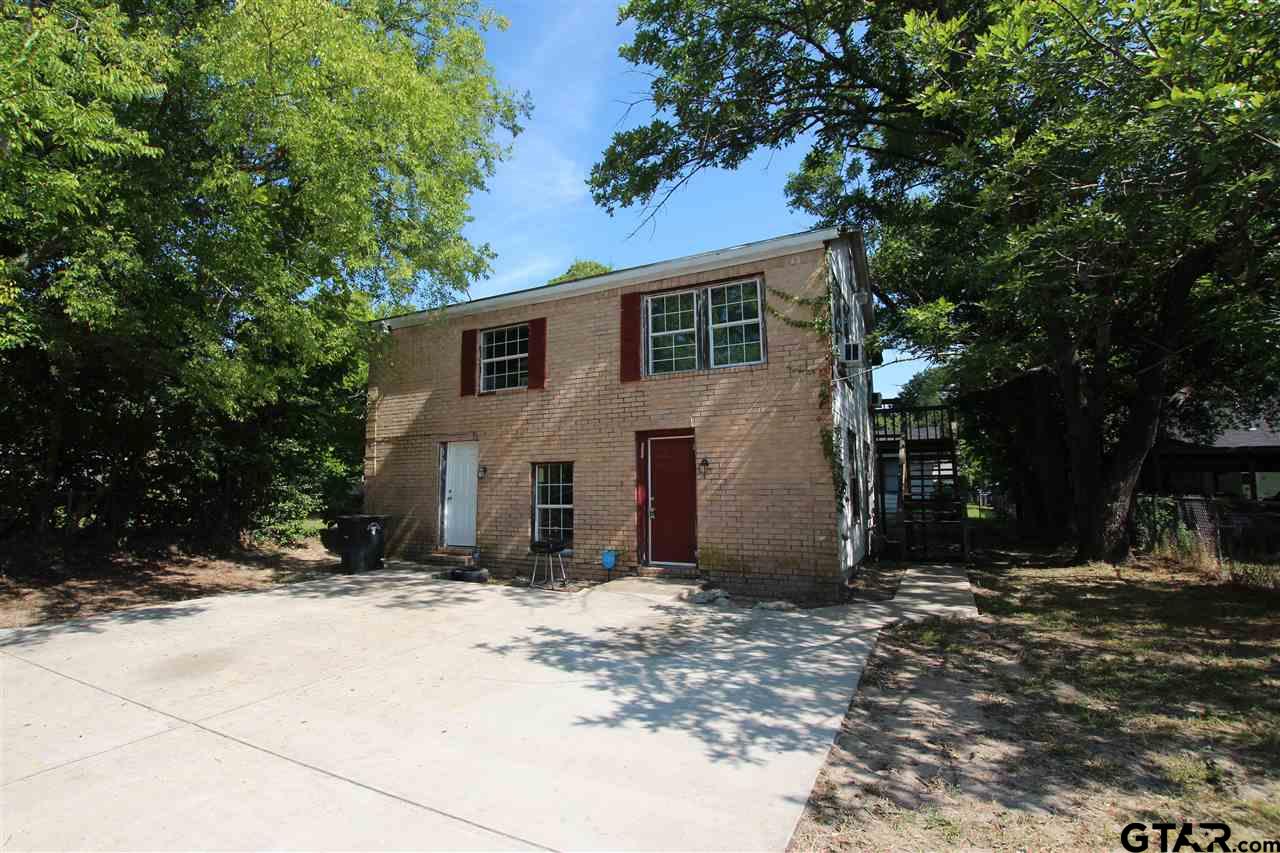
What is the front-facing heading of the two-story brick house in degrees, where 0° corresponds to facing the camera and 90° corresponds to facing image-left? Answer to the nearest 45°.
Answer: approximately 45°

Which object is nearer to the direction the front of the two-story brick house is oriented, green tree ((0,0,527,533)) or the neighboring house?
the green tree

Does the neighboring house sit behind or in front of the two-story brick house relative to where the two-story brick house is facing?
behind
